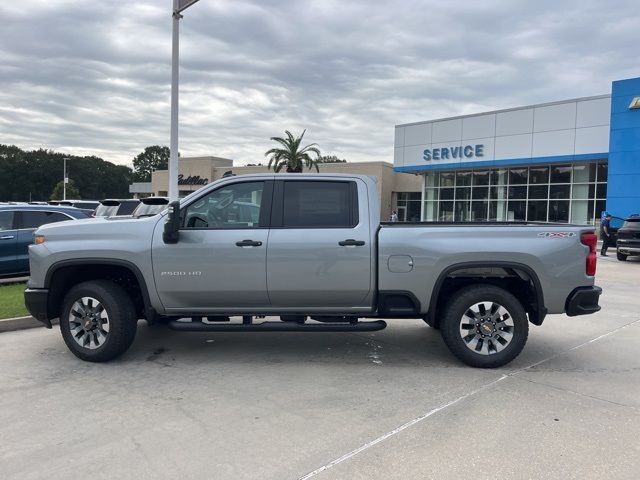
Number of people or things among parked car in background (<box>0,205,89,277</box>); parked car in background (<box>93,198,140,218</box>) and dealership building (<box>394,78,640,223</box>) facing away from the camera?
0

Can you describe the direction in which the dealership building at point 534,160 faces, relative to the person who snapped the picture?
facing the viewer and to the left of the viewer

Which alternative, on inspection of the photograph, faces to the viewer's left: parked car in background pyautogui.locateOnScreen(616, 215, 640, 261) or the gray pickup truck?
the gray pickup truck

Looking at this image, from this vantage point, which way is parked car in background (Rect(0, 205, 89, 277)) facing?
to the viewer's left

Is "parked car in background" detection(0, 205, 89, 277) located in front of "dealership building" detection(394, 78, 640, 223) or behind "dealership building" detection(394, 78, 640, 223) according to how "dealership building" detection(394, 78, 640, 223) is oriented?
in front

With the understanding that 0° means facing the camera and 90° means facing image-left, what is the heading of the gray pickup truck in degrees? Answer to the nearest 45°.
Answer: approximately 90°

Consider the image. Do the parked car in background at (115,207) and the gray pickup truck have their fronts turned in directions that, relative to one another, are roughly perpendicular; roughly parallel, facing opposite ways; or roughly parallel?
roughly perpendicular

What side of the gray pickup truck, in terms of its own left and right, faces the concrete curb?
front
